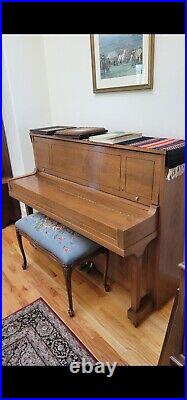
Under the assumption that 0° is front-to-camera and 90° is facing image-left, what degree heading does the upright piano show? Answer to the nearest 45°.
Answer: approximately 45°
